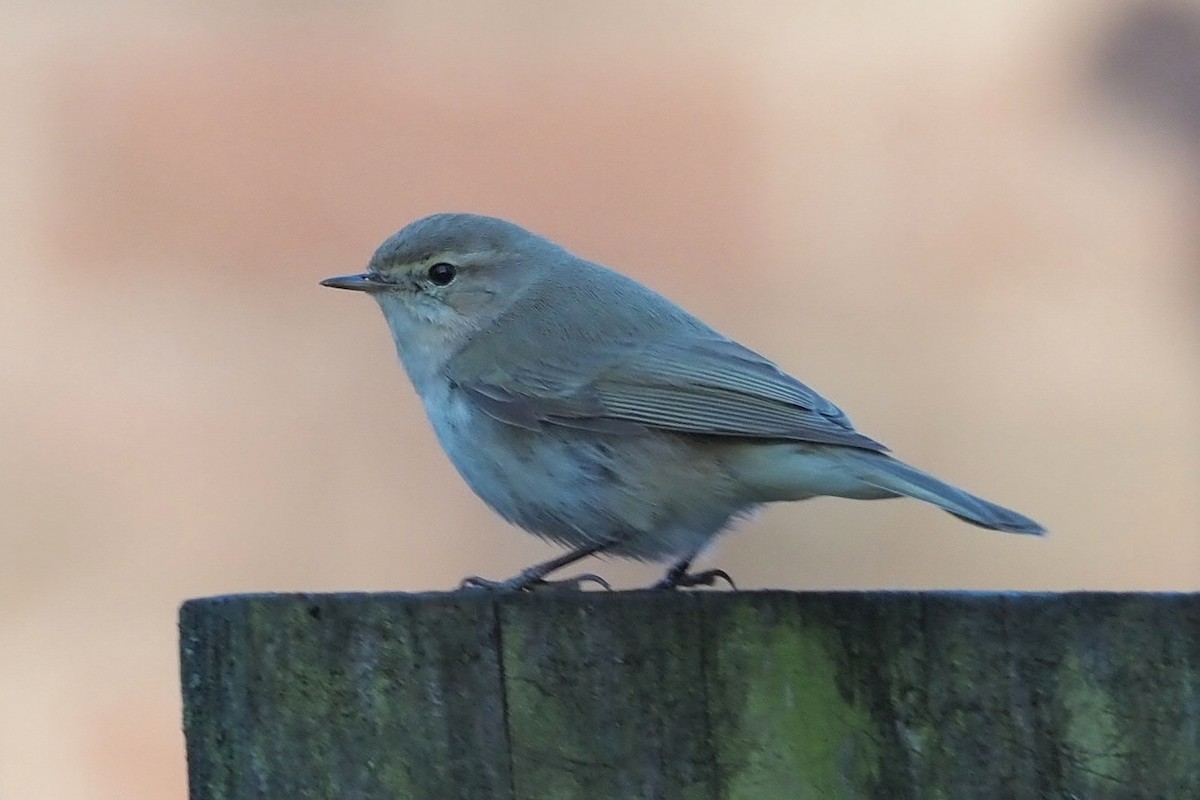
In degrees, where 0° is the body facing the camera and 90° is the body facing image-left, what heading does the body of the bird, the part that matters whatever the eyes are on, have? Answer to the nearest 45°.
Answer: approximately 90°
